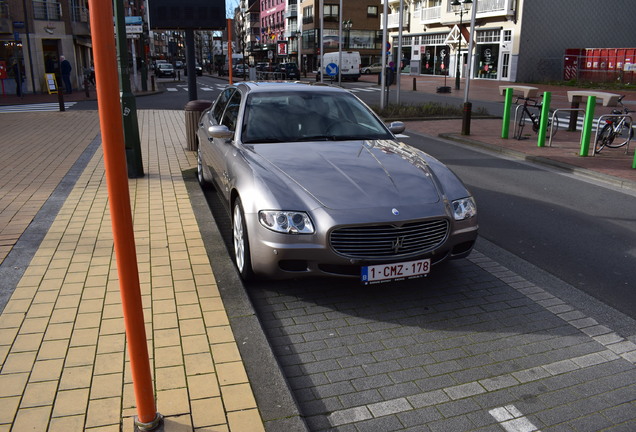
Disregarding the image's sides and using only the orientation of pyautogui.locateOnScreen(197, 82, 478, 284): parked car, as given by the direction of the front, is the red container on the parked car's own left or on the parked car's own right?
on the parked car's own left

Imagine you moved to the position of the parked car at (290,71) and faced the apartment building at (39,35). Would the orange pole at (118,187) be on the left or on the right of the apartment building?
left

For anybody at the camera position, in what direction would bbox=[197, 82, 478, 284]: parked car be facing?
facing the viewer and to the right of the viewer

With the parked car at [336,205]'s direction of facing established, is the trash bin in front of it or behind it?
behind

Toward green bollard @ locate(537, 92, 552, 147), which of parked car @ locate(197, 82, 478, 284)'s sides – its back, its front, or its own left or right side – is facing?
left

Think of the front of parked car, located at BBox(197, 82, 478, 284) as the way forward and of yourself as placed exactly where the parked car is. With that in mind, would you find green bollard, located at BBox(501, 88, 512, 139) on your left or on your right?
on your left

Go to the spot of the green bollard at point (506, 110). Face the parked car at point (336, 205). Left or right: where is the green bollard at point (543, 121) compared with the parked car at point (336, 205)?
left

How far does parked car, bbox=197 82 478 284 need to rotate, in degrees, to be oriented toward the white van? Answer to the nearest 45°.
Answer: approximately 135° to its left

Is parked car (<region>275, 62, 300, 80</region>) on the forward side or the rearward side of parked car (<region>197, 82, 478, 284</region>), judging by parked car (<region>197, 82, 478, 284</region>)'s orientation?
on the rearward side
